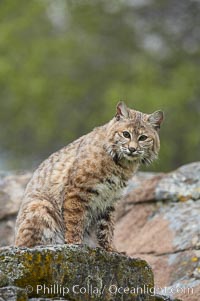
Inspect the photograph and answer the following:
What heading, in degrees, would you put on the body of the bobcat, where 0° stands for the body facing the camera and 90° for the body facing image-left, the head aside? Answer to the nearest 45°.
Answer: approximately 315°
